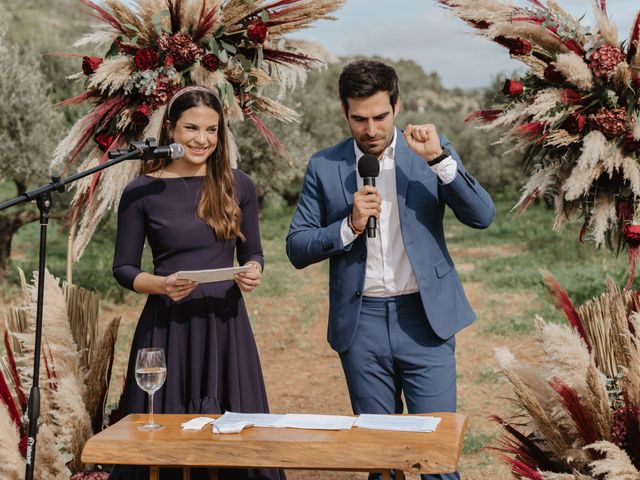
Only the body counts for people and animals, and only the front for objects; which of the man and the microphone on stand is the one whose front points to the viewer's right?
the microphone on stand

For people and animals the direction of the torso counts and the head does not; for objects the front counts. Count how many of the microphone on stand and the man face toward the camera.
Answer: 1

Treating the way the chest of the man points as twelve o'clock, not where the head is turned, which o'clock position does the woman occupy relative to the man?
The woman is roughly at 3 o'clock from the man.

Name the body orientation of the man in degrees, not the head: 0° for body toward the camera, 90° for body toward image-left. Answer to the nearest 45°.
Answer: approximately 0°

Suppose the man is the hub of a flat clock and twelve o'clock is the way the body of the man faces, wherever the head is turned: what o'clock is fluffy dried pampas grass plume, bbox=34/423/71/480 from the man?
The fluffy dried pampas grass plume is roughly at 3 o'clock from the man.

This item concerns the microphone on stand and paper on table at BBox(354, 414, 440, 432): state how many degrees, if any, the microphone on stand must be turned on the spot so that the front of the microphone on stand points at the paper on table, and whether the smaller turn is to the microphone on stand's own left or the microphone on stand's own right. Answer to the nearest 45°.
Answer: approximately 45° to the microphone on stand's own right

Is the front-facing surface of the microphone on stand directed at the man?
yes

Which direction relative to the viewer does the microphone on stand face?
to the viewer's right

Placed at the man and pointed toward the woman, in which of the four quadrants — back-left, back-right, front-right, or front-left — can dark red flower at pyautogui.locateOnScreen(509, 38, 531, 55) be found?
back-right

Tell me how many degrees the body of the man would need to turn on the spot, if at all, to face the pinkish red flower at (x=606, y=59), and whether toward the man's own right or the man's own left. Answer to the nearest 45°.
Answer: approximately 135° to the man's own left

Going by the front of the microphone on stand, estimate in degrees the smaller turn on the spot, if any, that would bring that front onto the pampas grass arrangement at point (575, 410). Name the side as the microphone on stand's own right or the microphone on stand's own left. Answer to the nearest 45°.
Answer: approximately 45° to the microphone on stand's own right

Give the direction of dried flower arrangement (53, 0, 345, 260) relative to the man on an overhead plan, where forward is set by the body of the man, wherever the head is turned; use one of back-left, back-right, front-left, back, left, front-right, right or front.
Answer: back-right

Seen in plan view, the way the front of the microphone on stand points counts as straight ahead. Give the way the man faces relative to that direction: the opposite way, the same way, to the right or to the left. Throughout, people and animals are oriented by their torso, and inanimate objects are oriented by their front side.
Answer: to the right

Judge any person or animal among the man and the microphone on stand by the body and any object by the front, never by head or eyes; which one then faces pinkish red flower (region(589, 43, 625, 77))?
the microphone on stand
